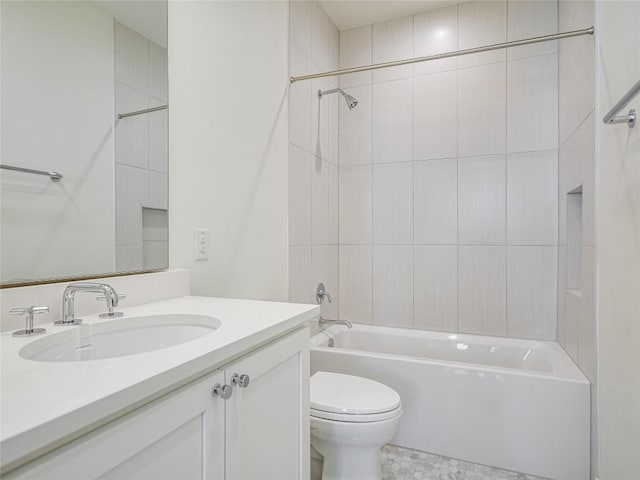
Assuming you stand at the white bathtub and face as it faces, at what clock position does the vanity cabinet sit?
The vanity cabinet is roughly at 1 o'clock from the white bathtub.

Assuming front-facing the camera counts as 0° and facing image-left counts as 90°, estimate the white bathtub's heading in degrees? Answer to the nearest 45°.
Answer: approximately 0°

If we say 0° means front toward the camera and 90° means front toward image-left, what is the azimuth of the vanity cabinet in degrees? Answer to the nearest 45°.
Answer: approximately 315°

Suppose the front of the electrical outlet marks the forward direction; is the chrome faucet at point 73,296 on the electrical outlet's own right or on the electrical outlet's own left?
on the electrical outlet's own right

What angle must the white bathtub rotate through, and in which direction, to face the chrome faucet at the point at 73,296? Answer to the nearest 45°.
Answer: approximately 45° to its right

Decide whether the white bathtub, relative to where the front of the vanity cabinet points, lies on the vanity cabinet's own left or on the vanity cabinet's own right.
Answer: on the vanity cabinet's own left

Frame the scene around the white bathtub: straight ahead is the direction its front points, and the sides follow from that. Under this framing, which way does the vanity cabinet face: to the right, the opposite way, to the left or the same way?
to the left

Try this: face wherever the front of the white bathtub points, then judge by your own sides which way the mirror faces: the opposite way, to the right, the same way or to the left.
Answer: to the left

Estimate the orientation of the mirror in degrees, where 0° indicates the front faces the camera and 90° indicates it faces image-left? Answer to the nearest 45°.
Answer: approximately 315°
